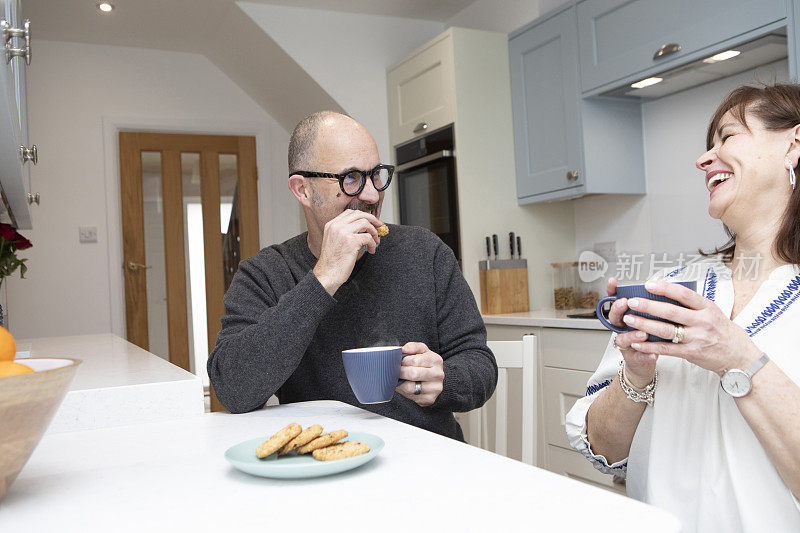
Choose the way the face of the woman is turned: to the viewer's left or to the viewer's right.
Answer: to the viewer's left

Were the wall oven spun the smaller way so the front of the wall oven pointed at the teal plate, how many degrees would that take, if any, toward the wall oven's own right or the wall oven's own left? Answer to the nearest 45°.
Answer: approximately 45° to the wall oven's own left

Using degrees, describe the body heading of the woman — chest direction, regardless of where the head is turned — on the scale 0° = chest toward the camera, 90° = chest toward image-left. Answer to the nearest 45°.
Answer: approximately 45°

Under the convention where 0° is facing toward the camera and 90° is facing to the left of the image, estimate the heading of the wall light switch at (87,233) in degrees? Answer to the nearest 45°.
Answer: approximately 0°

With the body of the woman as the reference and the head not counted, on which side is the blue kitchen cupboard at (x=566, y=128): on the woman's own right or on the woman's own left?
on the woman's own right
